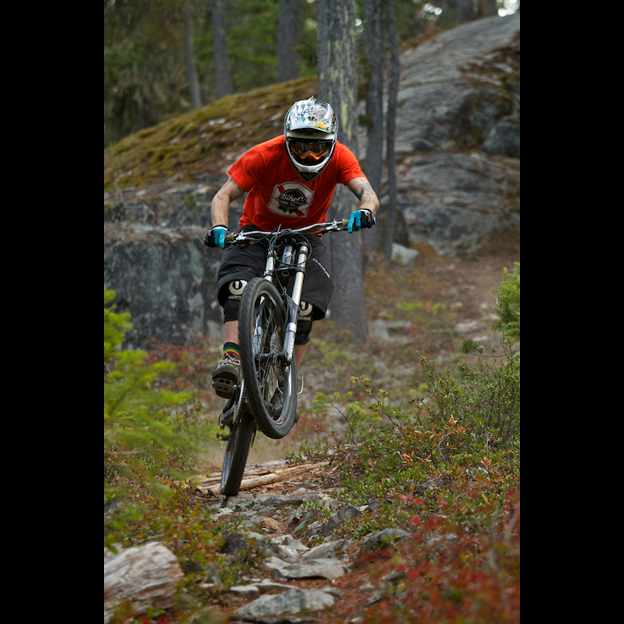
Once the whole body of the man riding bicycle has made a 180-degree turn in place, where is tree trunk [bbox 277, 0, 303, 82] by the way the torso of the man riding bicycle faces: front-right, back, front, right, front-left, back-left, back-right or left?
front

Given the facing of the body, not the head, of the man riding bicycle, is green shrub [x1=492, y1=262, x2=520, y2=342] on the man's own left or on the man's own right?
on the man's own left

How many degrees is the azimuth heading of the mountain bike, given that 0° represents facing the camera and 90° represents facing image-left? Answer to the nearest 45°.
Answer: approximately 0°

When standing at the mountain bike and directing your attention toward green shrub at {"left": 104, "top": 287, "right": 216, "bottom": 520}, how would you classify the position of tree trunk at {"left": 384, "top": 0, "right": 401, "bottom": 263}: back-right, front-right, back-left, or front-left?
back-right

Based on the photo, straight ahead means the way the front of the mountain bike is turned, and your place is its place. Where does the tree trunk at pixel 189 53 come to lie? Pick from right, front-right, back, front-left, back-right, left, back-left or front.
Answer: back

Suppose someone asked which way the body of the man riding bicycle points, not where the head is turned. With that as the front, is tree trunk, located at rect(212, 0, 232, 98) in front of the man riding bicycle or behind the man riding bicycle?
behind

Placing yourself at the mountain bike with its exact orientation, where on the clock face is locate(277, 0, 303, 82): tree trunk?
The tree trunk is roughly at 6 o'clock from the mountain bike.

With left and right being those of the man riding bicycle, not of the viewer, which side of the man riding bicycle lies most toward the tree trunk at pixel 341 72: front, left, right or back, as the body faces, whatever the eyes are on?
back

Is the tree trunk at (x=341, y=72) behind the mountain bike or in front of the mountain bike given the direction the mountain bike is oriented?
behind

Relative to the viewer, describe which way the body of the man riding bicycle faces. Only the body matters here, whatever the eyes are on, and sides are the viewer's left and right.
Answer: facing the viewer
